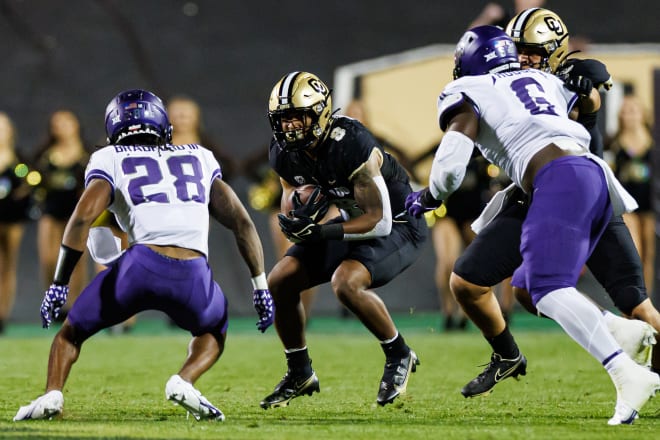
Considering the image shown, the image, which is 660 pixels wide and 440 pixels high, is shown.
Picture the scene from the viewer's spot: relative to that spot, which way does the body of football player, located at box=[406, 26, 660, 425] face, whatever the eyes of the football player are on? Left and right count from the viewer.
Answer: facing away from the viewer and to the left of the viewer

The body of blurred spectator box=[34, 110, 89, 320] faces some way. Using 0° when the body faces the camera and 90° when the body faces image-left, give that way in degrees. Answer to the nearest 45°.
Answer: approximately 0°

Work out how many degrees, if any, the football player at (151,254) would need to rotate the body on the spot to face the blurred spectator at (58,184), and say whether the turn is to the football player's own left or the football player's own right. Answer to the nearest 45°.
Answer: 0° — they already face them

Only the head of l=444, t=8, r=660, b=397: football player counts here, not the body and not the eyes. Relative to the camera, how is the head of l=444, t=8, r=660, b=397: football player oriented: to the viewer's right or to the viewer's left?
to the viewer's left

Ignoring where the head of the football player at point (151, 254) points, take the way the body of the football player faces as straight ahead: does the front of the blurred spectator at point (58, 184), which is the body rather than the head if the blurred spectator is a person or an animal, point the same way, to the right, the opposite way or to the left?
the opposite way

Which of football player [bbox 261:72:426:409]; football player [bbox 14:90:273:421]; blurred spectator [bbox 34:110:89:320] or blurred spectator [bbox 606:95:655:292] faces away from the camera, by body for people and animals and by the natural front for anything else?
football player [bbox 14:90:273:421]

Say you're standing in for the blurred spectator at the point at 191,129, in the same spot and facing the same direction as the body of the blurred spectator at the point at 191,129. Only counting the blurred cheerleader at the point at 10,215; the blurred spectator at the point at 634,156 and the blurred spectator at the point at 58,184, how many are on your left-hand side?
1

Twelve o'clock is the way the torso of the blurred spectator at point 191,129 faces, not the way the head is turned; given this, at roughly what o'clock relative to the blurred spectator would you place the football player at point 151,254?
The football player is roughly at 12 o'clock from the blurred spectator.

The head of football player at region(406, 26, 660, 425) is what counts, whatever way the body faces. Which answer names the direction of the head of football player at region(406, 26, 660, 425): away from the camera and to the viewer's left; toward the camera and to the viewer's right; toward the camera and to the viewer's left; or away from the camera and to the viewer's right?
away from the camera and to the viewer's left

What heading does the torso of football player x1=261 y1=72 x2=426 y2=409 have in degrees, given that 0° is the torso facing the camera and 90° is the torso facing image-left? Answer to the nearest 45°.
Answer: approximately 45°
